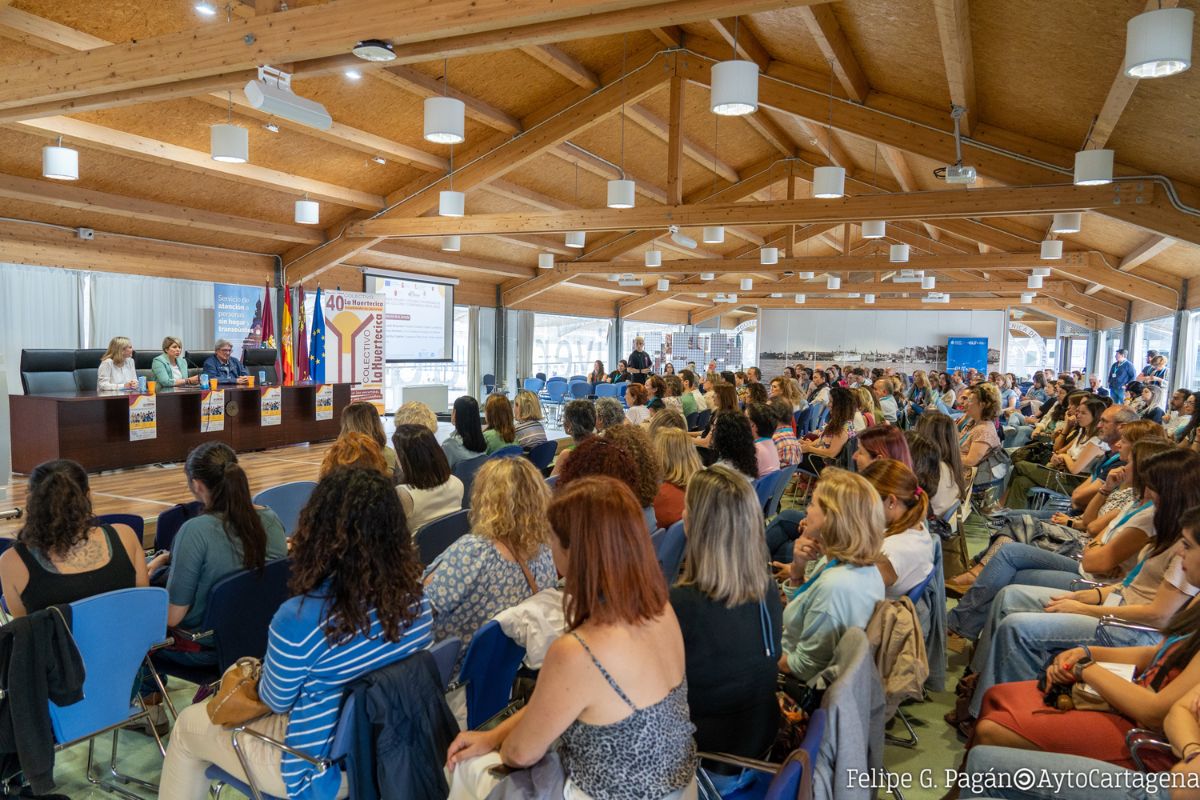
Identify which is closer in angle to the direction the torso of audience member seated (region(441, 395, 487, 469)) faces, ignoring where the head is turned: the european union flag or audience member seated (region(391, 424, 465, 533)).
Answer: the european union flag

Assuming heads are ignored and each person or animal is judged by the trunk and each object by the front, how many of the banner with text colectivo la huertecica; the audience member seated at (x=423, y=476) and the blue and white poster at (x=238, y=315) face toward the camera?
2

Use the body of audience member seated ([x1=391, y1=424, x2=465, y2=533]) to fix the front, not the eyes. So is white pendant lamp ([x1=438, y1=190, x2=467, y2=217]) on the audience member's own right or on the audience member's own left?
on the audience member's own right

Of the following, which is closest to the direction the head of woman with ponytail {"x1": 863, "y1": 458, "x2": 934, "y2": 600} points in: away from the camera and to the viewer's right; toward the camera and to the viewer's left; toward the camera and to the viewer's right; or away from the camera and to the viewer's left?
away from the camera and to the viewer's left

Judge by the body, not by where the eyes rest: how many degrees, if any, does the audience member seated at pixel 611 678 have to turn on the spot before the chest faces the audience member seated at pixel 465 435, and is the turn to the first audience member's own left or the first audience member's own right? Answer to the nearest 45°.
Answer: approximately 45° to the first audience member's own right

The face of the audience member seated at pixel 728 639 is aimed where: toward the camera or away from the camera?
away from the camera

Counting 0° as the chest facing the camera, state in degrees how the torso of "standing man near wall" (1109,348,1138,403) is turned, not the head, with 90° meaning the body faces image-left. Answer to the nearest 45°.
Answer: approximately 45°

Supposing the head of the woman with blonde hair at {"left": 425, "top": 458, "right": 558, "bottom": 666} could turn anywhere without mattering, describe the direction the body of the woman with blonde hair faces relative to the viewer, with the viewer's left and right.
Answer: facing away from the viewer and to the left of the viewer

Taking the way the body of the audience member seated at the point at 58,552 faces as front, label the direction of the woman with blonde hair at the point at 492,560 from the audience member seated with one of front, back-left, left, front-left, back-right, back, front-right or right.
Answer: back-right

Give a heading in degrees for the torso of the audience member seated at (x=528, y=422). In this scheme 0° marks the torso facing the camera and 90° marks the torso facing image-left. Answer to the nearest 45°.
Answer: approximately 135°

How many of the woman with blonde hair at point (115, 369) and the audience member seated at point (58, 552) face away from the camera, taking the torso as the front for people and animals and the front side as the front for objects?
1

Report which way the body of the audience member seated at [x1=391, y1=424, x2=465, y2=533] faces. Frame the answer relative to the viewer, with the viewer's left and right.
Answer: facing away from the viewer and to the left of the viewer
